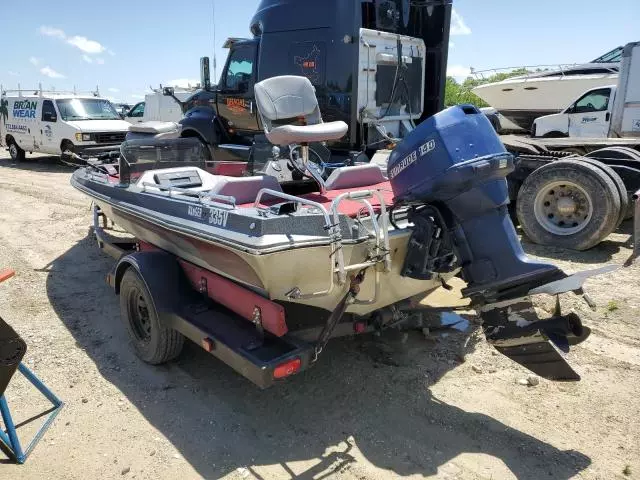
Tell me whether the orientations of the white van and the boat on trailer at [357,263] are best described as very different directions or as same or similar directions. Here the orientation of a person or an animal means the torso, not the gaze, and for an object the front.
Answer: very different directions

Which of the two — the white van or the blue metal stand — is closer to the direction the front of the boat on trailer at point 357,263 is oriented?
the white van

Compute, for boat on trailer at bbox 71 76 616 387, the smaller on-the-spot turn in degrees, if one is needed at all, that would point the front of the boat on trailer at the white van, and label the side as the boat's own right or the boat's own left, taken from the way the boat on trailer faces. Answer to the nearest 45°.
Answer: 0° — it already faces it

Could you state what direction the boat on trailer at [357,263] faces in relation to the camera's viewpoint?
facing away from the viewer and to the left of the viewer
